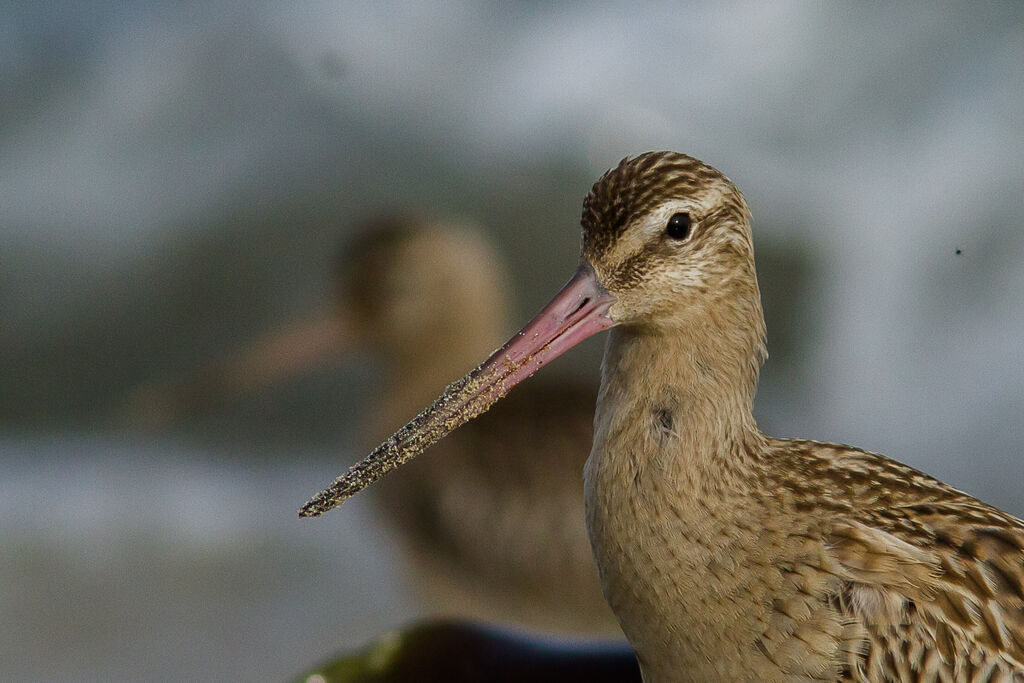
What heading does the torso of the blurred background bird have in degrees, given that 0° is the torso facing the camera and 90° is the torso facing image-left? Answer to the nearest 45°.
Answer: approximately 90°
